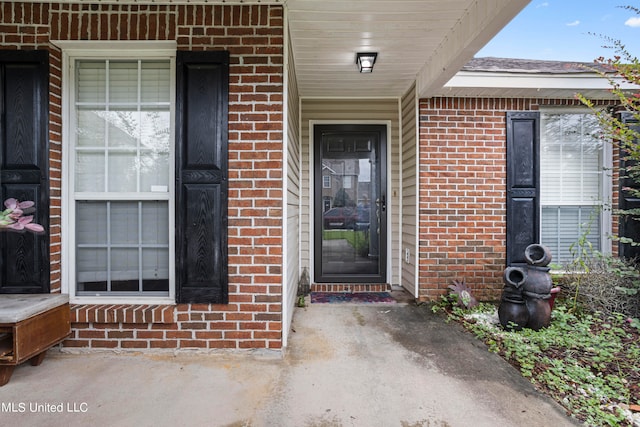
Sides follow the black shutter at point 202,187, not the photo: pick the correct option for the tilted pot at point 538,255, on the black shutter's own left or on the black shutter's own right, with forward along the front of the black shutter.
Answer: on the black shutter's own left

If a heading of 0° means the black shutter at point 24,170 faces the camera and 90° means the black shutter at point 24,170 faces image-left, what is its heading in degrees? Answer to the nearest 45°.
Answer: approximately 0°

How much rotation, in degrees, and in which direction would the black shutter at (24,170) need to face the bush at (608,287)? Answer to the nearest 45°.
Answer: approximately 45° to its left

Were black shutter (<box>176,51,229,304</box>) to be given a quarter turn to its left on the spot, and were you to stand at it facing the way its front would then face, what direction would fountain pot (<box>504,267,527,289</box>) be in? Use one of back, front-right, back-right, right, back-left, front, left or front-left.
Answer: front

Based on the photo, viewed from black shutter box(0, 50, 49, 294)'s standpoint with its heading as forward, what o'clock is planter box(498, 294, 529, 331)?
The planter is roughly at 10 o'clock from the black shutter.

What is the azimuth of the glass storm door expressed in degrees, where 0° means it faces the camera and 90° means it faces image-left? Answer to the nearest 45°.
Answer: approximately 0°

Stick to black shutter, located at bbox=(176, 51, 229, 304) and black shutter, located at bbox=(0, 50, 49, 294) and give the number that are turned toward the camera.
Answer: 2

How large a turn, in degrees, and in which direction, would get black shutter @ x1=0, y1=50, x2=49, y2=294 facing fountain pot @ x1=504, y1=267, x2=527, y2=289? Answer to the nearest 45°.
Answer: approximately 45° to its left

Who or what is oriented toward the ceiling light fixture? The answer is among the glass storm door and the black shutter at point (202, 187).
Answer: the glass storm door

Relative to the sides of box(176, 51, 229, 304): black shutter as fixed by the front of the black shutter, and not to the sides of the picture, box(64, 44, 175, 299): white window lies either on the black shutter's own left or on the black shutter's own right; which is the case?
on the black shutter's own right

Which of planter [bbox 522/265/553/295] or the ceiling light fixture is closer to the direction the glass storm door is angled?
the ceiling light fixture
